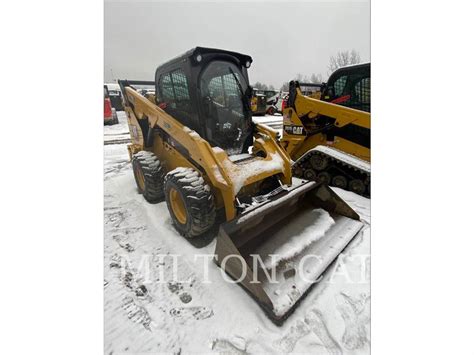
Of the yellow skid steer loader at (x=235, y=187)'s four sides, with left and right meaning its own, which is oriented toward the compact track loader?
left

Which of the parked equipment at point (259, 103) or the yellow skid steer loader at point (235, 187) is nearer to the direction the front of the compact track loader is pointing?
the yellow skid steer loader

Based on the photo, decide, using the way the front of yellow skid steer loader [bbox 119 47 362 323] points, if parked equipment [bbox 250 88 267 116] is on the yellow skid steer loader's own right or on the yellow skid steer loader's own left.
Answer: on the yellow skid steer loader's own left

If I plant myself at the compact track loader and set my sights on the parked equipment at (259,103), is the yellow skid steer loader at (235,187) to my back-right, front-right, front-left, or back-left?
back-left

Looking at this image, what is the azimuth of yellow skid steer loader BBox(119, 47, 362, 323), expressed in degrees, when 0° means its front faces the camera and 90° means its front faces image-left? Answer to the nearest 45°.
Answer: approximately 315°
